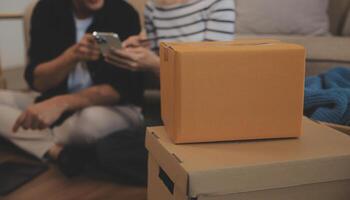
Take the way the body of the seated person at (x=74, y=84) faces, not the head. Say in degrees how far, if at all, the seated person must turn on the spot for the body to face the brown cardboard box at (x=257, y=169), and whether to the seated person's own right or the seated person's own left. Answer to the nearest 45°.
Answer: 0° — they already face it

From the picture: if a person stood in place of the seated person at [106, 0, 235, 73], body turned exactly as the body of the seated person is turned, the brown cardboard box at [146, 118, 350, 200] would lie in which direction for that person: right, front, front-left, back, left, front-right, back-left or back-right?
front-left

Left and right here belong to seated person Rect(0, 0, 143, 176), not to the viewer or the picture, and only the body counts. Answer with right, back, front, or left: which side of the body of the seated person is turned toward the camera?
front

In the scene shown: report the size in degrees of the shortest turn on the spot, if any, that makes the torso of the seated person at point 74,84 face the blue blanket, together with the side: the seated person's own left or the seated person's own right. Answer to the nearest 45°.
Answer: approximately 45° to the seated person's own left

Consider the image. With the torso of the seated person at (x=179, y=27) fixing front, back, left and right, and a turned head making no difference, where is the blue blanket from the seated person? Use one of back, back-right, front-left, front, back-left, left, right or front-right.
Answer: left

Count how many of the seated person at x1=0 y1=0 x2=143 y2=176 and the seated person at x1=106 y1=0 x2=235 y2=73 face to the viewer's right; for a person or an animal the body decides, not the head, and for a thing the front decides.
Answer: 0

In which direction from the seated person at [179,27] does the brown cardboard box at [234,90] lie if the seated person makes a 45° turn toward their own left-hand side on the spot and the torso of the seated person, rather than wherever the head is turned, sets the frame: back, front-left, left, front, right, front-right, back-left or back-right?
front

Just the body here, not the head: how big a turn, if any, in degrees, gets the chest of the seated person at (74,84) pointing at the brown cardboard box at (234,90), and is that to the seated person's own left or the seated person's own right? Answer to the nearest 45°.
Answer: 0° — they already face it

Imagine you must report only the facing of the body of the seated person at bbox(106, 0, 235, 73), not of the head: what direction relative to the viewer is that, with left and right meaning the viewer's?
facing the viewer and to the left of the viewer

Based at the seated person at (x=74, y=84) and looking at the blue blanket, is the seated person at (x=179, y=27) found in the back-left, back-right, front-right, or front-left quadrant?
front-left
